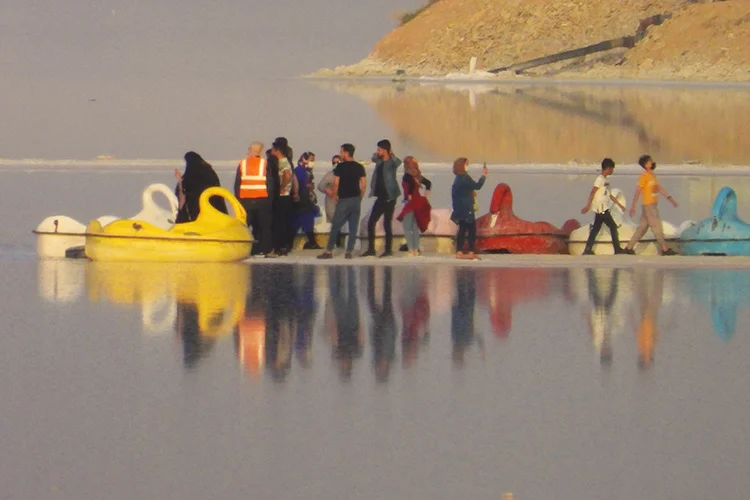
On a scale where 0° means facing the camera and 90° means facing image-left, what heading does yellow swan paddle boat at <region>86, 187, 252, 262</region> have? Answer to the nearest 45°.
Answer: approximately 270°

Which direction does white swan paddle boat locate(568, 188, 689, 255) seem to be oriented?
to the viewer's left

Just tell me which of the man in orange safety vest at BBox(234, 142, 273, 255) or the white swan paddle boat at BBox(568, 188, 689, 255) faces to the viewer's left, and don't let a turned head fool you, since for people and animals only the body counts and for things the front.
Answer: the white swan paddle boat

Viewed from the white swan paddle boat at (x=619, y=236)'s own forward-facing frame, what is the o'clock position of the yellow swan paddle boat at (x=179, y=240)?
The yellow swan paddle boat is roughly at 11 o'clock from the white swan paddle boat.

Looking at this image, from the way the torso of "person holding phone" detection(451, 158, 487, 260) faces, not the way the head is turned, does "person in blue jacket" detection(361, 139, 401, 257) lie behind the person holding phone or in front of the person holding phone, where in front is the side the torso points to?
behind

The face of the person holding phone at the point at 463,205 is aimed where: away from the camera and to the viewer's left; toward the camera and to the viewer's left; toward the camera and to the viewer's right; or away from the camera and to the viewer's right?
away from the camera and to the viewer's right

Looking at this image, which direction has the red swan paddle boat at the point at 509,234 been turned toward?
to the viewer's left

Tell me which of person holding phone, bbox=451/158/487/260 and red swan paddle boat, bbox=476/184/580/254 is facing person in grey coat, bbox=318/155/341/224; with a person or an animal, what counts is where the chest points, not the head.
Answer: the red swan paddle boat

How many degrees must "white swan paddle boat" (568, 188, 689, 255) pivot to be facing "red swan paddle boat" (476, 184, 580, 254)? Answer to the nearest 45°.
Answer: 0° — it already faces it

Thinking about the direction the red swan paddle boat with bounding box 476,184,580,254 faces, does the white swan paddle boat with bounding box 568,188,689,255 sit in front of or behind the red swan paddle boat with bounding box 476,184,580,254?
behind

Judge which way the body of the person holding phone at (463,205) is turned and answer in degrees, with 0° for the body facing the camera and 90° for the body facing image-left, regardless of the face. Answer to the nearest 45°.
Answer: approximately 270°
